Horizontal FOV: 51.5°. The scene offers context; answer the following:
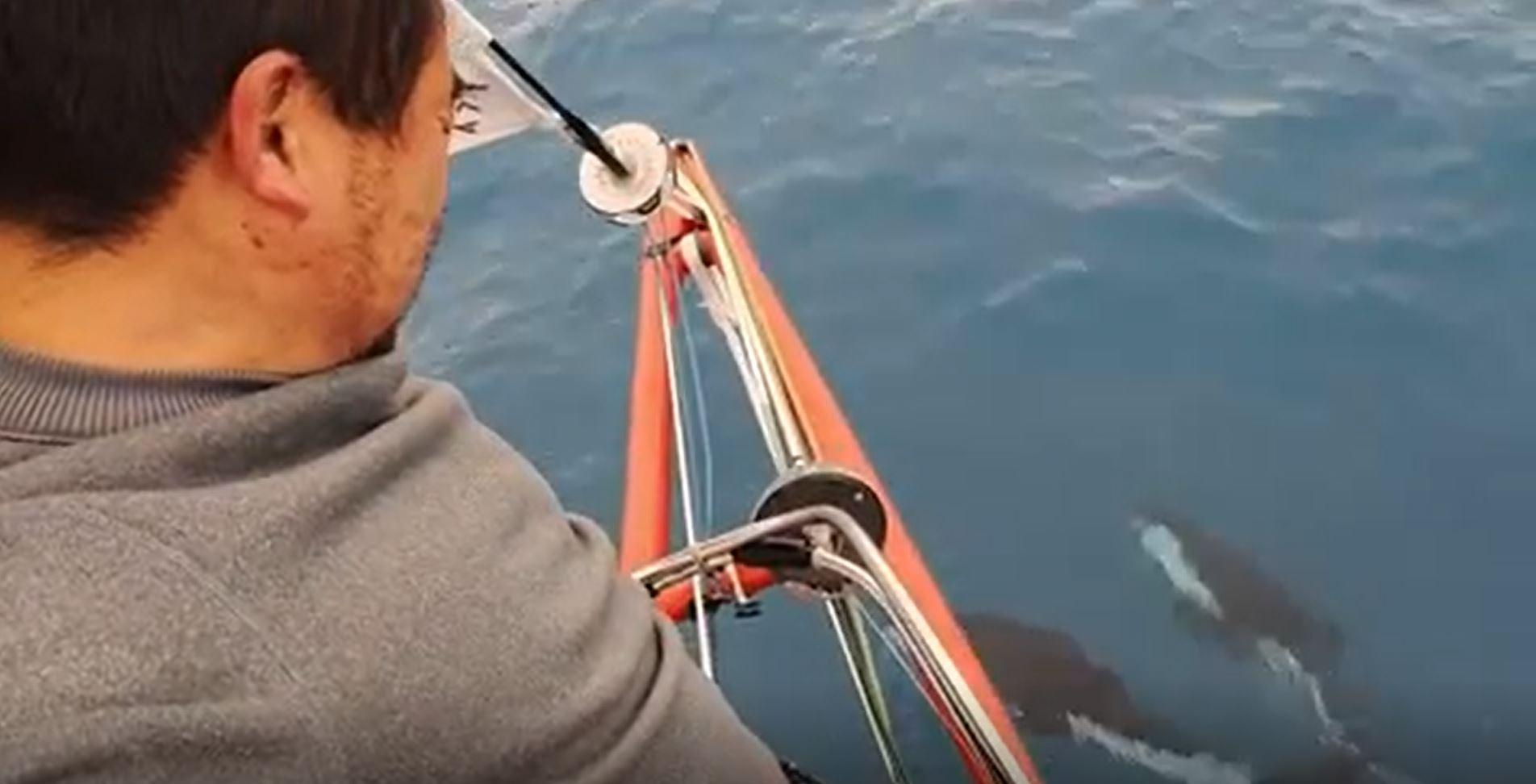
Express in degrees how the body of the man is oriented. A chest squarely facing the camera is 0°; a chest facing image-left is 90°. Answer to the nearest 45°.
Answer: approximately 225°

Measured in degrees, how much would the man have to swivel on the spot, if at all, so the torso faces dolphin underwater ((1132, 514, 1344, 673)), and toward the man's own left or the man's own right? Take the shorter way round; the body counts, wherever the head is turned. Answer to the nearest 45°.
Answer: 0° — they already face it

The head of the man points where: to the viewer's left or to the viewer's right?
to the viewer's right

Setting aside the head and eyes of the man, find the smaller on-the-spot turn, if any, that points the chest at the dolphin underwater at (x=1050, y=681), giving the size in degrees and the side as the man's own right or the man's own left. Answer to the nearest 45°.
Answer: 0° — they already face it
